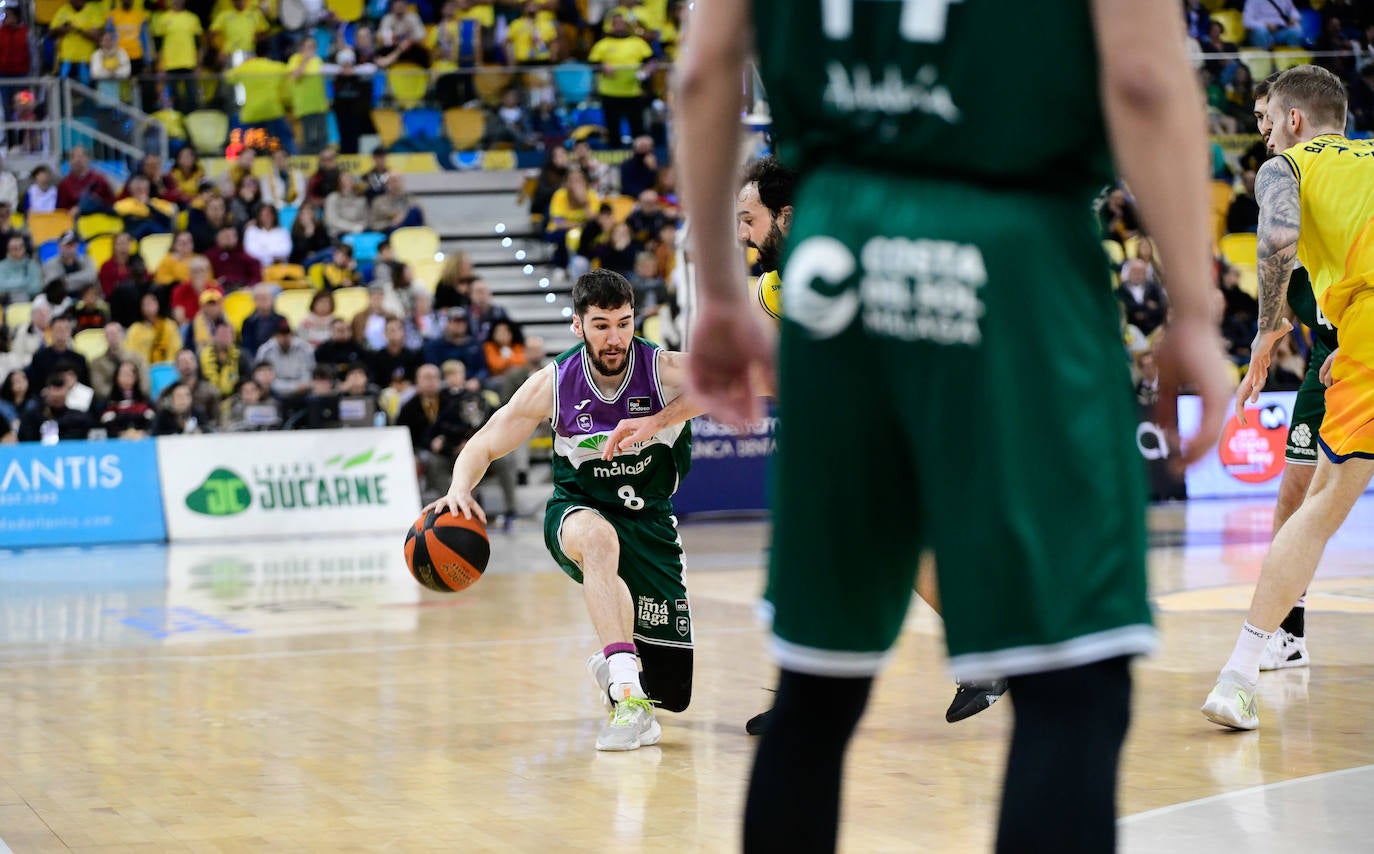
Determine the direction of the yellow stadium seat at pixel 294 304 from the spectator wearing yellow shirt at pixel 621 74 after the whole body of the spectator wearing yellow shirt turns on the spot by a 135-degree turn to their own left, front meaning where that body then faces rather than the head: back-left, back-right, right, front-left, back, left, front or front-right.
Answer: back

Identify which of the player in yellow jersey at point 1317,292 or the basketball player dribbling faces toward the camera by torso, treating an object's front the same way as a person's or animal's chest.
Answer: the basketball player dribbling

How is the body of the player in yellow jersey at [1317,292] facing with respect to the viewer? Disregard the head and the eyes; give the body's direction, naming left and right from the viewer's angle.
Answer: facing away from the viewer and to the left of the viewer

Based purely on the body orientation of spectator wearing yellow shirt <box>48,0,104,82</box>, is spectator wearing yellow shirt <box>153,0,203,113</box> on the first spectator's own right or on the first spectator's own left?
on the first spectator's own left

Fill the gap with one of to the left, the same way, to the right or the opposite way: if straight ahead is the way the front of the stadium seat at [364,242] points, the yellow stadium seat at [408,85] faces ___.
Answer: the same way

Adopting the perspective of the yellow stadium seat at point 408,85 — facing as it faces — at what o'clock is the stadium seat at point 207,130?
The stadium seat is roughly at 3 o'clock from the yellow stadium seat.

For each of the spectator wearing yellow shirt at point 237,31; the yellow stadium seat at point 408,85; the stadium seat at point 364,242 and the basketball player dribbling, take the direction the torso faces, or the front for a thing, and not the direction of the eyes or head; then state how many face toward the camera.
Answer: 4

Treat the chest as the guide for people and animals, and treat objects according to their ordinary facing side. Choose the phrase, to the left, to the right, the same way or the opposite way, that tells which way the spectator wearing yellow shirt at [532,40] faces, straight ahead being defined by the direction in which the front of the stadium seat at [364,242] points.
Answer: the same way

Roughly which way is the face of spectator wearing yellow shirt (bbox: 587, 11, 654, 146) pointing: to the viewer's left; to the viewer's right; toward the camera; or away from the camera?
toward the camera

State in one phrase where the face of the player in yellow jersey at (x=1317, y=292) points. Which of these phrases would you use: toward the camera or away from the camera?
away from the camera

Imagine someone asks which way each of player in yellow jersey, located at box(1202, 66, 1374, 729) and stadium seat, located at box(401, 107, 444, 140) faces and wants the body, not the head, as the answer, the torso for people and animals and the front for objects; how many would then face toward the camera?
1

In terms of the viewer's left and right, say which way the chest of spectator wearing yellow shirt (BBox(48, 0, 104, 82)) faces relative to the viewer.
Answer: facing the viewer

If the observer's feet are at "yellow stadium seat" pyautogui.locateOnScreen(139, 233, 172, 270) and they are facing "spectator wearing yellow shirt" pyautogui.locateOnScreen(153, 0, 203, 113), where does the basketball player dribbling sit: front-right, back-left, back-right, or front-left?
back-right

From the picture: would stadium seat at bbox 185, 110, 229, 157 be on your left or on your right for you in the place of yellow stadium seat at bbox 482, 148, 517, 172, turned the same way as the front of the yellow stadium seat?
on your right

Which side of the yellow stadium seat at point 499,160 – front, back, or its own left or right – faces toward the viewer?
front

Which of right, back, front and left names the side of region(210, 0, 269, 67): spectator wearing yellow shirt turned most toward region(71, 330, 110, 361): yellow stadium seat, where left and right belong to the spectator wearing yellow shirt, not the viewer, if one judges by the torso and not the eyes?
front

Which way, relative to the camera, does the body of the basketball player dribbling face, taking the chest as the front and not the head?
toward the camera

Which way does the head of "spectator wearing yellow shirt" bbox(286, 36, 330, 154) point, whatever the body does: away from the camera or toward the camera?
toward the camera

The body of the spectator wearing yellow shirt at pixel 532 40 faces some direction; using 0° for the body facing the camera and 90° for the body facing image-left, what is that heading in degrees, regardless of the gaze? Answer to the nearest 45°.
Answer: approximately 0°
